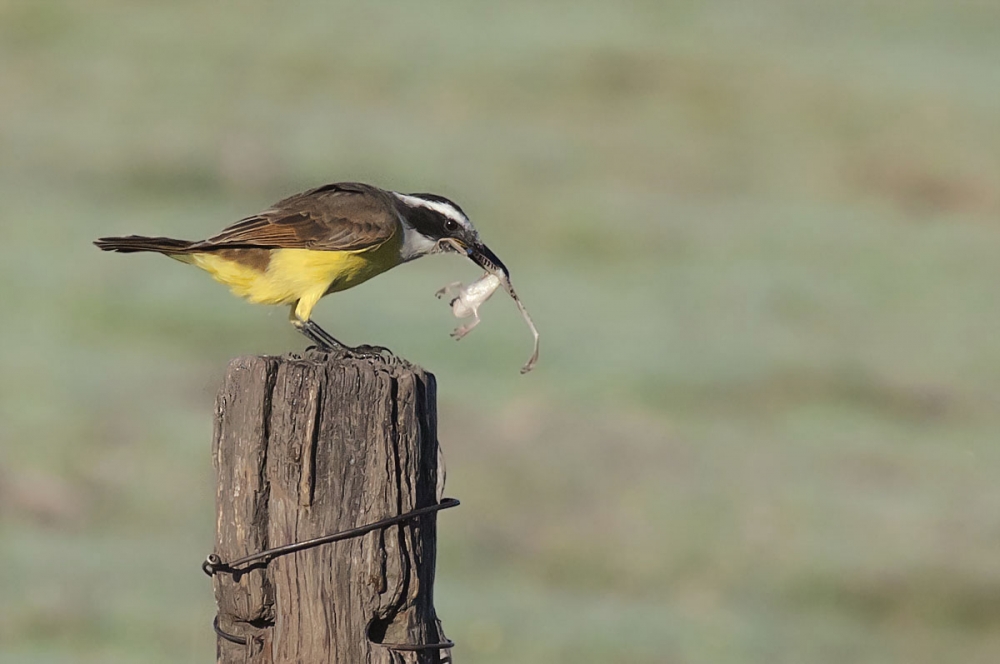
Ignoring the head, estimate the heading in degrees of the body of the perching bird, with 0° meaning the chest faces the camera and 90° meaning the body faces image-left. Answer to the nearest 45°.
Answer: approximately 270°
